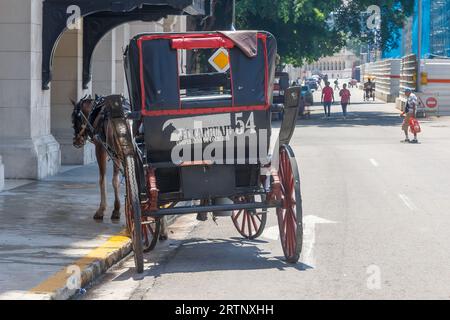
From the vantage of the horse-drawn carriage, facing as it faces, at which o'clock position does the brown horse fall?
The brown horse is roughly at 11 o'clock from the horse-drawn carriage.

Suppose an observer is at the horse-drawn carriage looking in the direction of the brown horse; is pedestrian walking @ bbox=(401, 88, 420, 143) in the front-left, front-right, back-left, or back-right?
front-right

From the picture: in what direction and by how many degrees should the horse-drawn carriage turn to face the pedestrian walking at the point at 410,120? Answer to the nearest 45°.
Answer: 0° — it already faces them

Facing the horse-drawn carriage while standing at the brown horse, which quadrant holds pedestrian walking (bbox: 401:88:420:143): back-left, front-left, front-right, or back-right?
back-left

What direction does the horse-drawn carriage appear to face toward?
away from the camera
